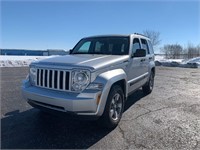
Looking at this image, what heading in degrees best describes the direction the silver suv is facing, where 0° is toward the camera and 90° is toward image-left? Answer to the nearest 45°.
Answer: approximately 45°
